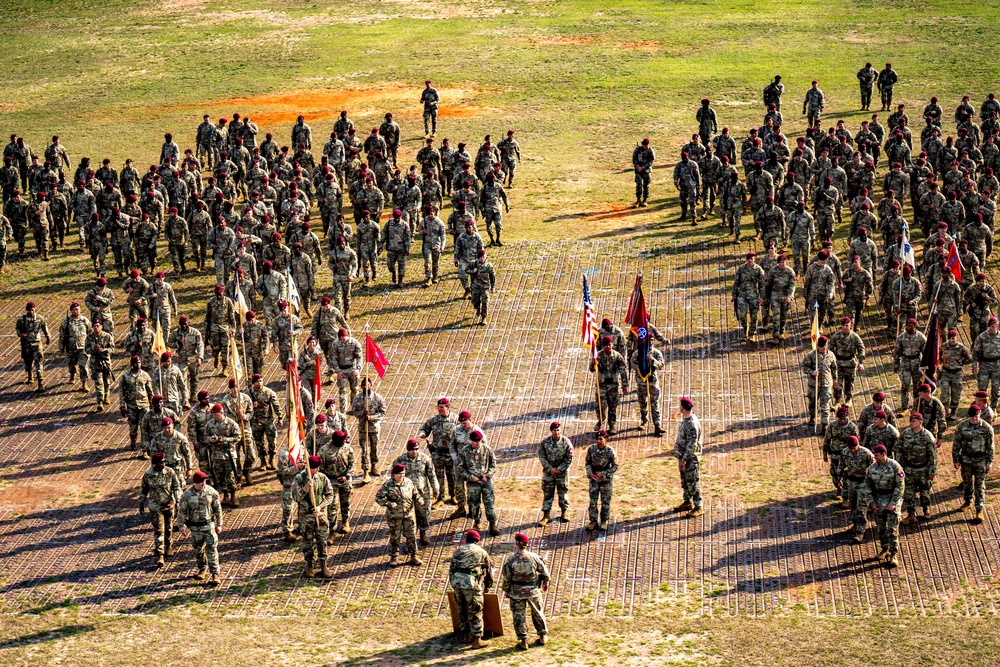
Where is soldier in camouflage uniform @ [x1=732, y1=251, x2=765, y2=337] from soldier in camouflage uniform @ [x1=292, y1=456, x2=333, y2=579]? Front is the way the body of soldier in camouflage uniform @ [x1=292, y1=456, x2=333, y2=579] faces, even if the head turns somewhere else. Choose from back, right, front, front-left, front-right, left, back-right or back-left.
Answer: back-left

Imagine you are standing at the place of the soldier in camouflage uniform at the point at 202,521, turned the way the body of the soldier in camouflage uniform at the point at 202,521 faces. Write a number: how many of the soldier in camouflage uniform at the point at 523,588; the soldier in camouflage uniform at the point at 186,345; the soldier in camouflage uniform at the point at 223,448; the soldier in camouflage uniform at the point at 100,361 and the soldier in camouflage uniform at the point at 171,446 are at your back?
4

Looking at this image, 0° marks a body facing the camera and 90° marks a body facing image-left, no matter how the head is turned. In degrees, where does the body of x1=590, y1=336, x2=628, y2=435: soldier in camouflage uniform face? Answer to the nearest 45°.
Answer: approximately 0°

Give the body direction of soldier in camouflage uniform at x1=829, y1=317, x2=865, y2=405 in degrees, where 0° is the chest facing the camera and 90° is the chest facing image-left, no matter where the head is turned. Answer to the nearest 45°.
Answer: approximately 0°

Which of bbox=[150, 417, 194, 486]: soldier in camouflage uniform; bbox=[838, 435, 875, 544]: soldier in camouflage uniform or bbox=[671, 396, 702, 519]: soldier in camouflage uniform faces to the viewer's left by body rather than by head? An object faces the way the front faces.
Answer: bbox=[671, 396, 702, 519]: soldier in camouflage uniform

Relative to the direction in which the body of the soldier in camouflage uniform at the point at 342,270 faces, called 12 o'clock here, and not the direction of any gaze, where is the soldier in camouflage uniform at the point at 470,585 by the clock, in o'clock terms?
the soldier in camouflage uniform at the point at 470,585 is roughly at 12 o'clock from the soldier in camouflage uniform at the point at 342,270.

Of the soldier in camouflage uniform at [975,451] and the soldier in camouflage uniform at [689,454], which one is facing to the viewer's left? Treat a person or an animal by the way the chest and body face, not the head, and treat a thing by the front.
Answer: the soldier in camouflage uniform at [689,454]

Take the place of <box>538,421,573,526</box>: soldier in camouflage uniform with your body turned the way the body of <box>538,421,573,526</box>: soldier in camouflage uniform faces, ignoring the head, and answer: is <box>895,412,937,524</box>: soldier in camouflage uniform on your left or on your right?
on your left

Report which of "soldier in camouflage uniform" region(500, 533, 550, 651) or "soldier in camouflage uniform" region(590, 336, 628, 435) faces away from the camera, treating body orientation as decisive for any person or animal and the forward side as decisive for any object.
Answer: "soldier in camouflage uniform" region(500, 533, 550, 651)

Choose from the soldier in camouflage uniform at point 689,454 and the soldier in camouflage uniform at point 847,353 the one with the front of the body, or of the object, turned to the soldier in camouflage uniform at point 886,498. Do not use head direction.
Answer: the soldier in camouflage uniform at point 847,353

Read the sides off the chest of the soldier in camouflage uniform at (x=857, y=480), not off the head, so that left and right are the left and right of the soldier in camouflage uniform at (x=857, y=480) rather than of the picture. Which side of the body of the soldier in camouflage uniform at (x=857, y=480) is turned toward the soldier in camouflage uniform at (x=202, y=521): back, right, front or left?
right
